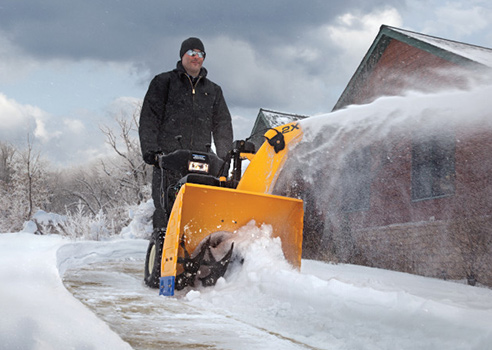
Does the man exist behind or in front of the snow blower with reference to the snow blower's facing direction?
behind

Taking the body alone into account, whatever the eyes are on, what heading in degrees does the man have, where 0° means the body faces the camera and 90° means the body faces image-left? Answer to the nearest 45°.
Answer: approximately 315°

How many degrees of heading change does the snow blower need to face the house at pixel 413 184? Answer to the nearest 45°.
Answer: approximately 90° to its left

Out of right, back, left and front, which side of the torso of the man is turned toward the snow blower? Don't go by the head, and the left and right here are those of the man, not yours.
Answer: front

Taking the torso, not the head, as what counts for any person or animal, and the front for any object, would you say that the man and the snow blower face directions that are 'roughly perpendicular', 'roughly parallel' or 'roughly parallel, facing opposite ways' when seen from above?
roughly parallel

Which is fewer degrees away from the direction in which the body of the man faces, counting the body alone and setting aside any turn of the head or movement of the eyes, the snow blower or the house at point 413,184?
the snow blower

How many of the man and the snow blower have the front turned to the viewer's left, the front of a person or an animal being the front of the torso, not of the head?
0

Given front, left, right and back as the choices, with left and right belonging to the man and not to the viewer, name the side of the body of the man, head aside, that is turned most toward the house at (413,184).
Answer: left
